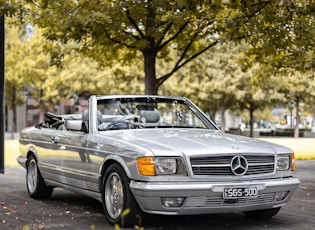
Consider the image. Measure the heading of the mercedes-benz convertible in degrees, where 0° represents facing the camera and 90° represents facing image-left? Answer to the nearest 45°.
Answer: approximately 315°
